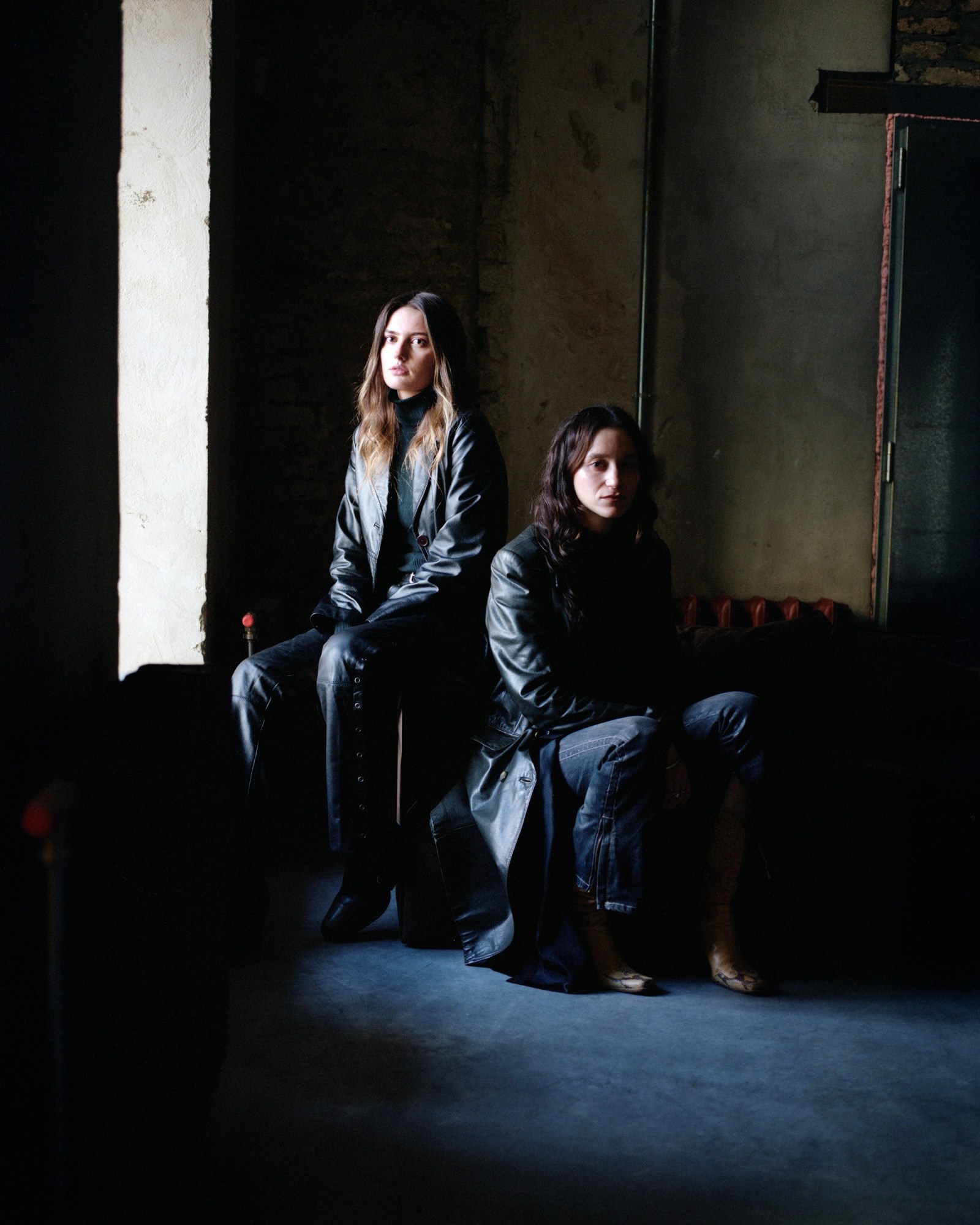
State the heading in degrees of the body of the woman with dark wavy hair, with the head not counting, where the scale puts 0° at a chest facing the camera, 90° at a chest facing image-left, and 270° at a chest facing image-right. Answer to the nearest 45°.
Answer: approximately 315°

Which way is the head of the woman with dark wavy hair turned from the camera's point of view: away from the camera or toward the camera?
toward the camera

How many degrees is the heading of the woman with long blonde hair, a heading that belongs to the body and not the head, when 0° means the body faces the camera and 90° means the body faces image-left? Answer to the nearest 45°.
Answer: approximately 45°

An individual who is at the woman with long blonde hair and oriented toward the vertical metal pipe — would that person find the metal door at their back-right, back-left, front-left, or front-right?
front-right

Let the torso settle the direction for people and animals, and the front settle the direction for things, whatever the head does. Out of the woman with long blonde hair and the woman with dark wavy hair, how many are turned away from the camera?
0

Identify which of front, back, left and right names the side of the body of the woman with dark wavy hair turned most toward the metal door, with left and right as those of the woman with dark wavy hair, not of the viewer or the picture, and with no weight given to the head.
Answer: left

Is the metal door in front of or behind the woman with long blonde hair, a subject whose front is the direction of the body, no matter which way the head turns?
behind
